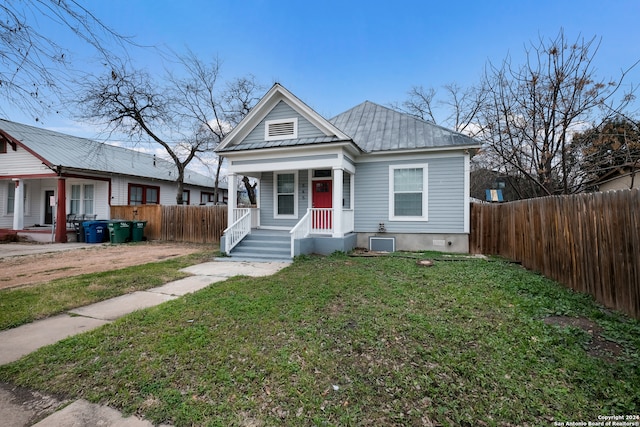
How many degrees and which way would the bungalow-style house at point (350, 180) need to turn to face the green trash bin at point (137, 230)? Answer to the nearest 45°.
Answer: approximately 90° to its right

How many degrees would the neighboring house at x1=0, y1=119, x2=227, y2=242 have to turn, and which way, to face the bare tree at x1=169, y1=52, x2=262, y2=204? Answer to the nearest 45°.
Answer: approximately 135° to its left

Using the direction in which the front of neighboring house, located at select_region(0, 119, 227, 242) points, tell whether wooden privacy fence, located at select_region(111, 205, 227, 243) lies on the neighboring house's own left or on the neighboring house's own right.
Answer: on the neighboring house's own left

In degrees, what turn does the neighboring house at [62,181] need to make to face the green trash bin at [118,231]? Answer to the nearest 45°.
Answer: approximately 90° to its left

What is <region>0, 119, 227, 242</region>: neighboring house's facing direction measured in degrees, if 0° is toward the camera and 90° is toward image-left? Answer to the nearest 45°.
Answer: approximately 45°

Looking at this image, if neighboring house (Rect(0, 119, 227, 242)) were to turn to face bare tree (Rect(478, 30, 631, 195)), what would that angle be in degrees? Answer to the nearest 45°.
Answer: approximately 90° to its left

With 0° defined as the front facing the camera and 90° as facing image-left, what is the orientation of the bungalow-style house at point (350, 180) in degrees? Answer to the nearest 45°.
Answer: approximately 0°

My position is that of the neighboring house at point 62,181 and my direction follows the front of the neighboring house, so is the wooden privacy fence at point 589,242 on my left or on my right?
on my left

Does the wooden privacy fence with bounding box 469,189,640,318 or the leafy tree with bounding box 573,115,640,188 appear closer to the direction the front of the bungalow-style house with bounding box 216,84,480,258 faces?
the wooden privacy fence
